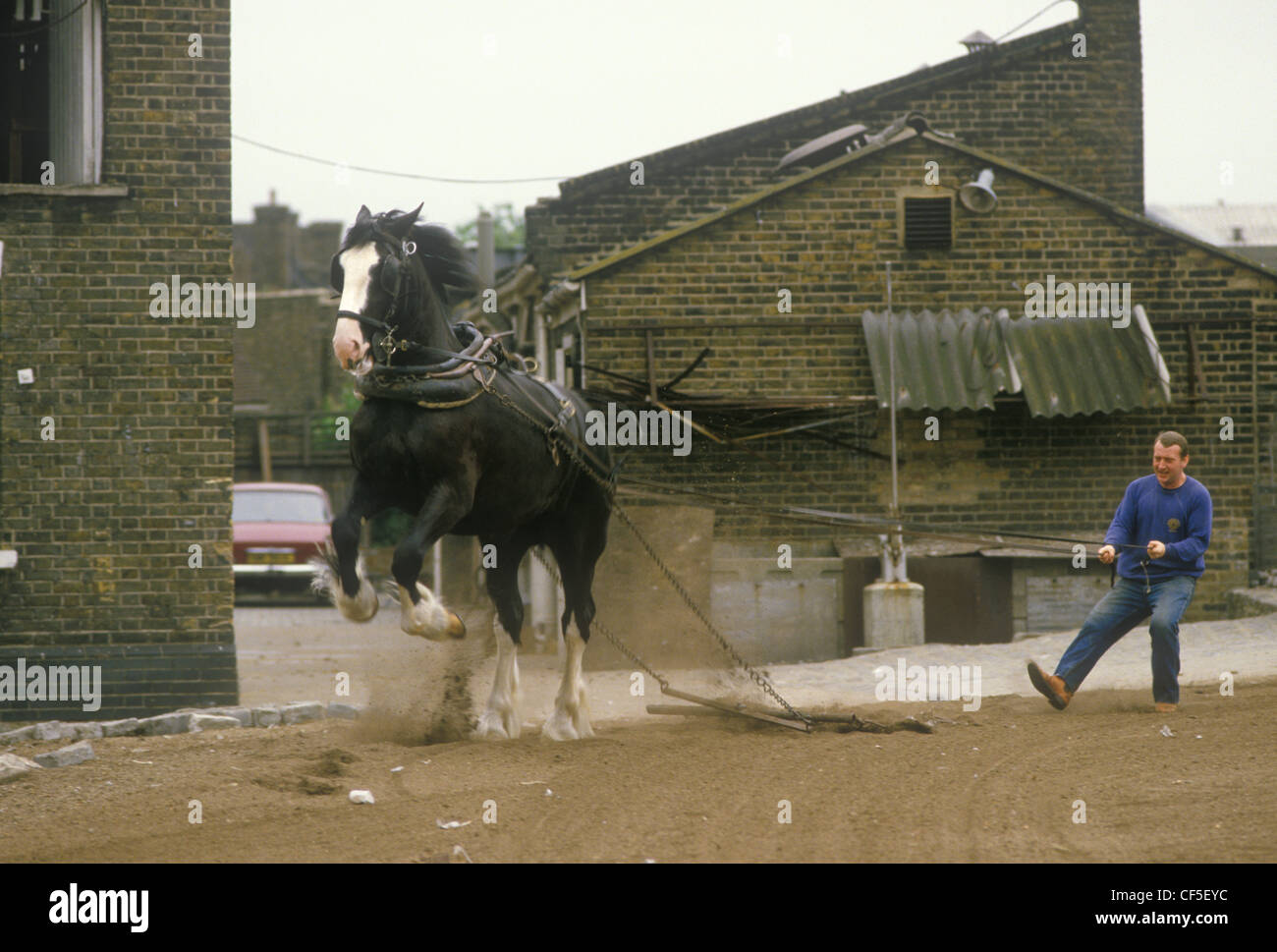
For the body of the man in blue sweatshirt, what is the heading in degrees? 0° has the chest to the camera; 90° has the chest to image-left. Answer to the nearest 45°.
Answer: approximately 45°

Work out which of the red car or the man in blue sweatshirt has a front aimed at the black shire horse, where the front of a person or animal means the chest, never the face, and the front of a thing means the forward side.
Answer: the man in blue sweatshirt

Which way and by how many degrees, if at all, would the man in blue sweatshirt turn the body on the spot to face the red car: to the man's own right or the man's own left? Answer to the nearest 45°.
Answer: approximately 90° to the man's own right

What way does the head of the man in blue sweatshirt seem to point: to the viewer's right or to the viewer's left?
to the viewer's left

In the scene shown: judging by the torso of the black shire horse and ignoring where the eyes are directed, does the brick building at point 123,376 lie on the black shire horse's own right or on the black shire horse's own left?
on the black shire horse's own right

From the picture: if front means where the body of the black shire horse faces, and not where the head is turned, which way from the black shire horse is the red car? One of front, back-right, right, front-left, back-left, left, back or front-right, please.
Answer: back-right

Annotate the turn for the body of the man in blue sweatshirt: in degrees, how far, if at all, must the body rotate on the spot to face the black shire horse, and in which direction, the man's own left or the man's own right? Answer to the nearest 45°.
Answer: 0° — they already face it
